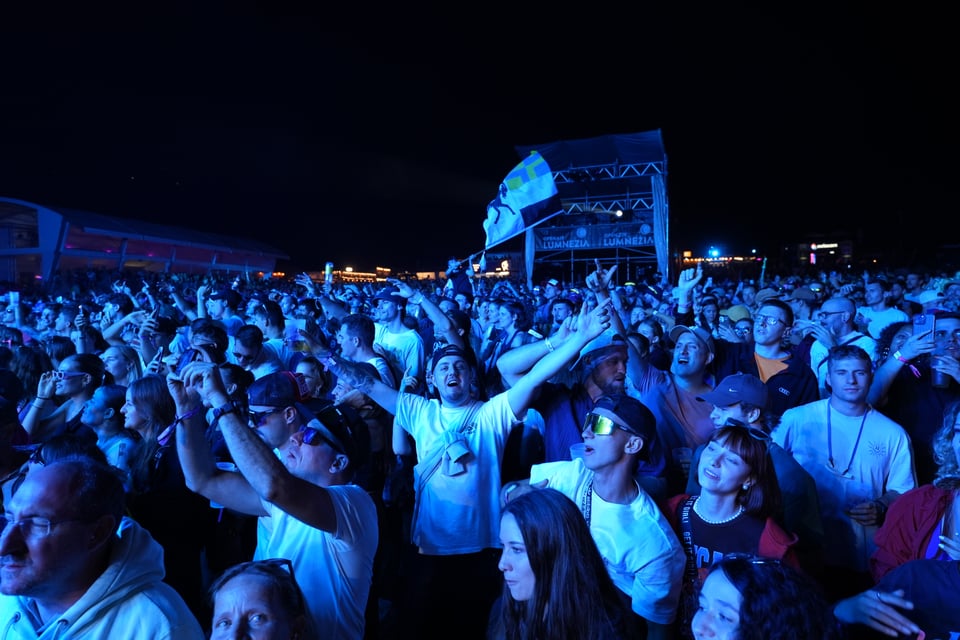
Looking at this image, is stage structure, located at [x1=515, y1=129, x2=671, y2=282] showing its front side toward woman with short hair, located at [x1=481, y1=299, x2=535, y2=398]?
yes

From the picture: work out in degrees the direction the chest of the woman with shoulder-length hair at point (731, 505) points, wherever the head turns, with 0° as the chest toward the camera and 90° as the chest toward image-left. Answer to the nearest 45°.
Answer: approximately 45°

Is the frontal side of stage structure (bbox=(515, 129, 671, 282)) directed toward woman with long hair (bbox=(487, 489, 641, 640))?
yes

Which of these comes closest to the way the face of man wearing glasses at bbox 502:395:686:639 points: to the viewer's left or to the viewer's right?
to the viewer's left

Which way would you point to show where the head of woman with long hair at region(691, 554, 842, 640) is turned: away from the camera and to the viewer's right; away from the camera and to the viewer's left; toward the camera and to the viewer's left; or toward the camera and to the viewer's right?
toward the camera and to the viewer's left

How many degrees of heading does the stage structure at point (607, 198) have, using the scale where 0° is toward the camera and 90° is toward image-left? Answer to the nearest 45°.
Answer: approximately 0°

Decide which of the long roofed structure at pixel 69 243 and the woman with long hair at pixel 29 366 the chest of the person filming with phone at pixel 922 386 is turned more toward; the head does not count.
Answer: the woman with long hair

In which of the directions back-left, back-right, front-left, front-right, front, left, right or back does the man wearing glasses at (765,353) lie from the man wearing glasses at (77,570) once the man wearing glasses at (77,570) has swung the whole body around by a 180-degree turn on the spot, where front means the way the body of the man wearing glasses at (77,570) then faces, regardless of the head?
front-right

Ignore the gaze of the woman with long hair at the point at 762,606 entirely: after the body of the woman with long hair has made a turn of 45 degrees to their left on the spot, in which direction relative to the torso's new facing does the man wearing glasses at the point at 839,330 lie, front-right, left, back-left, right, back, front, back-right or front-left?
back

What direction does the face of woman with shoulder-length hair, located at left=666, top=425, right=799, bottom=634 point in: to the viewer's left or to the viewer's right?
to the viewer's left

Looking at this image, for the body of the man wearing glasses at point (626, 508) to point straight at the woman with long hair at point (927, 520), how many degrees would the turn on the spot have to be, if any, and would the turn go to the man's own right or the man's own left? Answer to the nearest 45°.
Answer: approximately 135° to the man's own left
